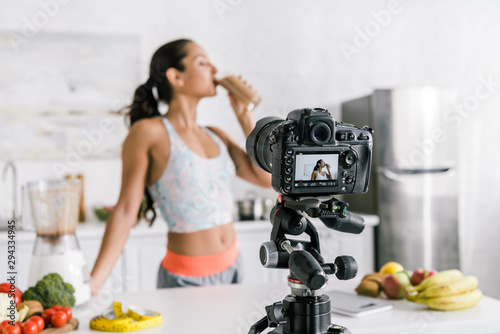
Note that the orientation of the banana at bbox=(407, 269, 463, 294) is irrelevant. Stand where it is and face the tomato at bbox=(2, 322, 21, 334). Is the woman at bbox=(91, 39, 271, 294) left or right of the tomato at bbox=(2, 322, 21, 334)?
right

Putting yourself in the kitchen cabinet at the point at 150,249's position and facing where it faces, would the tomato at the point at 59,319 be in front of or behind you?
in front

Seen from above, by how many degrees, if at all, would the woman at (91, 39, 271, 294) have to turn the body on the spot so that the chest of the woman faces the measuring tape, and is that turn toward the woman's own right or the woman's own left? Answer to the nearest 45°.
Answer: approximately 45° to the woman's own right

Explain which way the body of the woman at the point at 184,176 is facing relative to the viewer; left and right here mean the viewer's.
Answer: facing the viewer and to the right of the viewer

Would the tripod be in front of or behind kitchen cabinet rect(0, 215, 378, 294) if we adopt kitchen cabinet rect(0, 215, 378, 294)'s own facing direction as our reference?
in front

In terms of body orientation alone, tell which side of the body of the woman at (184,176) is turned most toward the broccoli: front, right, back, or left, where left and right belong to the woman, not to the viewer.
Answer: right

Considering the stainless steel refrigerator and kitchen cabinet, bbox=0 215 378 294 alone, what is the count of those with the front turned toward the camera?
2

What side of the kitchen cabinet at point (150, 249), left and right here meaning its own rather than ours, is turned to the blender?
front

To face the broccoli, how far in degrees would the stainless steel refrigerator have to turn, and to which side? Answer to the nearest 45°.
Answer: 0° — it already faces it

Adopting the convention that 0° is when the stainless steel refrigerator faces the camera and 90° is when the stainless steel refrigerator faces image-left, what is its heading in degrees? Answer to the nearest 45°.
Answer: approximately 0°

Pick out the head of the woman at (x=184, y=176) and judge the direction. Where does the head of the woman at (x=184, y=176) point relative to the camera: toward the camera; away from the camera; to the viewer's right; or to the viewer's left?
to the viewer's right

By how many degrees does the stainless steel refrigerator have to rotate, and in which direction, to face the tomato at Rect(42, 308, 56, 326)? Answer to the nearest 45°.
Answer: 0° — it already faces it
